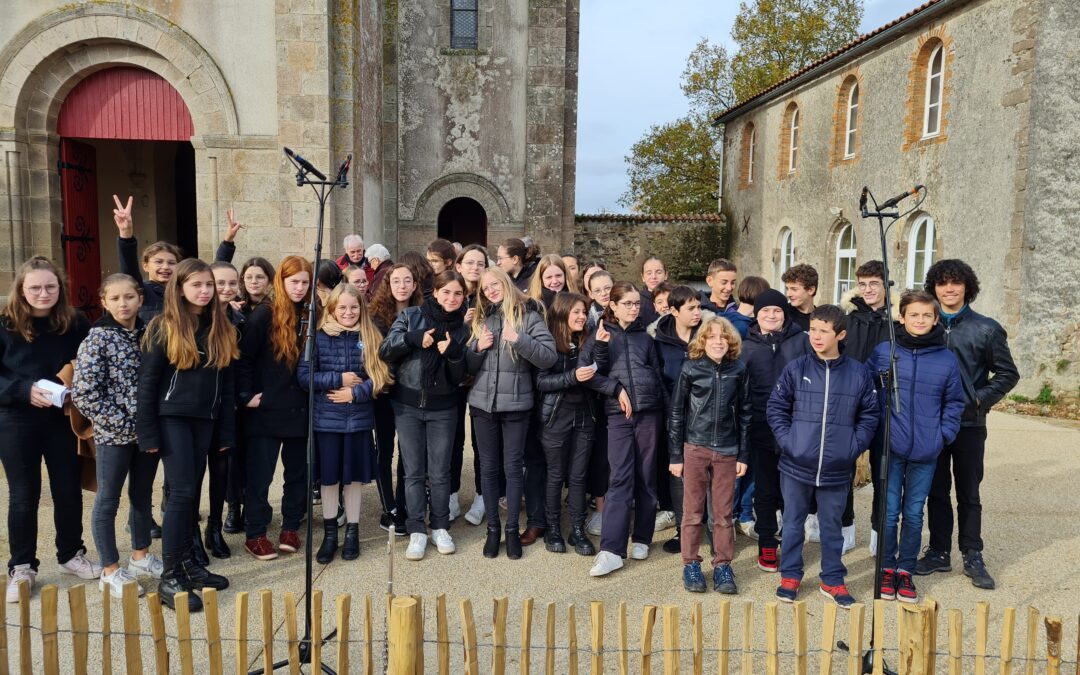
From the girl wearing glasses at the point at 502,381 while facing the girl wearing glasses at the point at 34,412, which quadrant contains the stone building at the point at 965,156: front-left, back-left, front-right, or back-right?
back-right

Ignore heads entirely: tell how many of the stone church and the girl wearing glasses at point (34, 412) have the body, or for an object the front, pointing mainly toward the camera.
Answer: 2

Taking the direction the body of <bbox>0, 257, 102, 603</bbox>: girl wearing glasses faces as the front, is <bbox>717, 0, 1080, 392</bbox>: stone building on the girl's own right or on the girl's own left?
on the girl's own left

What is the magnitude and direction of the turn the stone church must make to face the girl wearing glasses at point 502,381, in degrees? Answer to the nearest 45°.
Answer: approximately 45° to its left

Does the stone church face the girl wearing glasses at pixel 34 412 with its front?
yes

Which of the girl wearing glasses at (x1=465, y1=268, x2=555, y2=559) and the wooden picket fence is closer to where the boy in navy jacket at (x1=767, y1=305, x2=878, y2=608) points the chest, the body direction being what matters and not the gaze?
the wooden picket fence

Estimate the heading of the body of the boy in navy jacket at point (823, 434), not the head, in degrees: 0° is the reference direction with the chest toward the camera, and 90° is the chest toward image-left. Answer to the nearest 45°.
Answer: approximately 0°

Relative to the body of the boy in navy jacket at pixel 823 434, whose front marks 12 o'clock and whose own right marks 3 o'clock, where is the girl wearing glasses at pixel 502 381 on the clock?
The girl wearing glasses is roughly at 3 o'clock from the boy in navy jacket.

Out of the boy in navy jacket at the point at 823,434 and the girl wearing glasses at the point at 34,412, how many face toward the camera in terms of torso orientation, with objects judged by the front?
2
